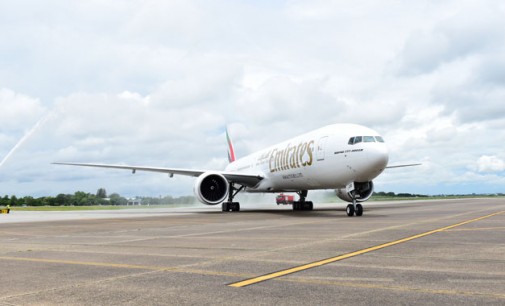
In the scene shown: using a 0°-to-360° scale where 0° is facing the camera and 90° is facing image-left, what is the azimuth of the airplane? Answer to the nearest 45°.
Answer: approximately 315°
